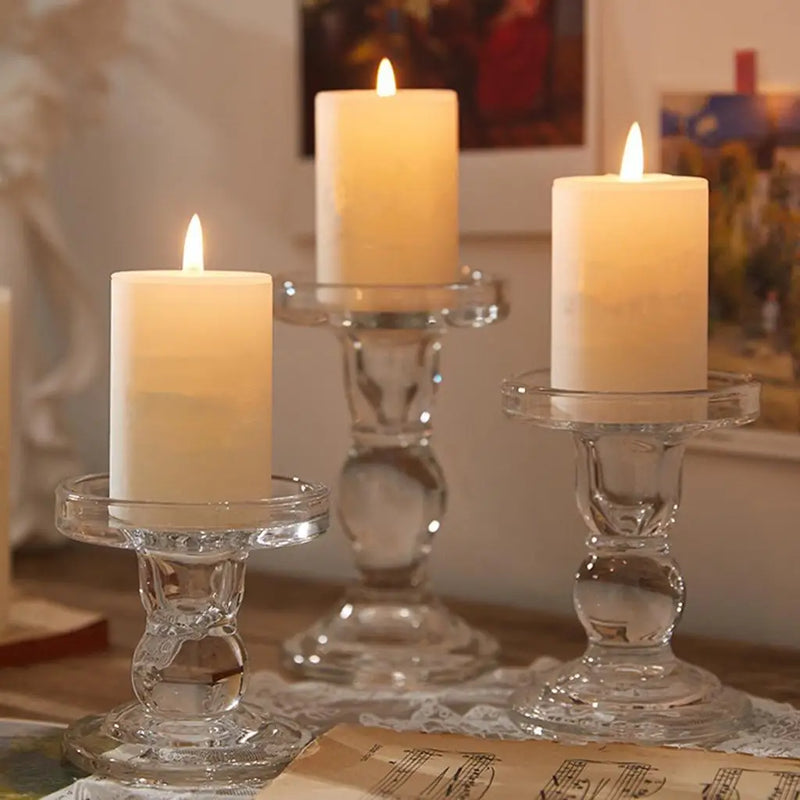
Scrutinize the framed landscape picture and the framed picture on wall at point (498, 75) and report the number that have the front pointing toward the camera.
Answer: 2

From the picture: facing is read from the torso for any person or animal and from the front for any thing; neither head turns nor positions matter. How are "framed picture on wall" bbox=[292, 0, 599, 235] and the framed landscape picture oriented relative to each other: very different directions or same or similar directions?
same or similar directions

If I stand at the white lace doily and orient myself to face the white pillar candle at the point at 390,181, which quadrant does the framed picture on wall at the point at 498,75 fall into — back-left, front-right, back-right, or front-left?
front-right

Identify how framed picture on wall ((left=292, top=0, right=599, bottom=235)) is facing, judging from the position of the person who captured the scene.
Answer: facing the viewer

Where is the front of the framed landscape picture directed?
toward the camera

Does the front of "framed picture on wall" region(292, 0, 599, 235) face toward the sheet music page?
yes
